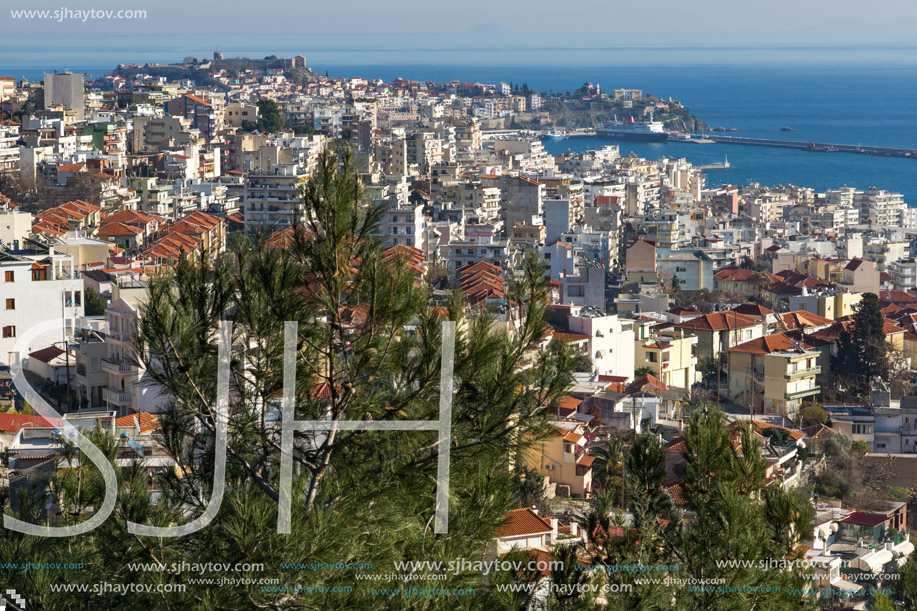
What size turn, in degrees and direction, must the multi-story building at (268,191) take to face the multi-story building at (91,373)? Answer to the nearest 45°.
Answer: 0° — it already faces it

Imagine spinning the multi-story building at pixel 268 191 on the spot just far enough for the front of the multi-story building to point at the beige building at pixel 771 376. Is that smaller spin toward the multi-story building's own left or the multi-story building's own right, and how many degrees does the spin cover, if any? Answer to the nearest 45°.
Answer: approximately 45° to the multi-story building's own left

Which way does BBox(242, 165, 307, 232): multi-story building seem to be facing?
toward the camera

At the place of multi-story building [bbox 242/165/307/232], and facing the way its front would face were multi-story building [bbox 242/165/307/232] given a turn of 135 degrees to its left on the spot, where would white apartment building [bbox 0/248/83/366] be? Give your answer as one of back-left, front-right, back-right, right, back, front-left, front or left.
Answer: back-right

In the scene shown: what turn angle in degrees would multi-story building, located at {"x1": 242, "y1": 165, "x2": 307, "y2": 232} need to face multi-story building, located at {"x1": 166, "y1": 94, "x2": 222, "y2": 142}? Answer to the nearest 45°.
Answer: approximately 180°

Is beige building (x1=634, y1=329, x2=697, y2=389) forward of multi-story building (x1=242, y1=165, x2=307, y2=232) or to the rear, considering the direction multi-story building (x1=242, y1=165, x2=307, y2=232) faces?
forward

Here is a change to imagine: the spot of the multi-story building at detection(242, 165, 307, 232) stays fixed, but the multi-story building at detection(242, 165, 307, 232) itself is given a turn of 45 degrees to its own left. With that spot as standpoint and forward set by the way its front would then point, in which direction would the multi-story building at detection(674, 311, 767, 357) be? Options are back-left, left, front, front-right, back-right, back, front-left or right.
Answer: front

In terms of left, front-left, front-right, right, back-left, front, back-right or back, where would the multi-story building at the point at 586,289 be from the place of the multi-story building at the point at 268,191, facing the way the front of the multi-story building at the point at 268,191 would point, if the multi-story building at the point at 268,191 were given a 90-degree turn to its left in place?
front-right

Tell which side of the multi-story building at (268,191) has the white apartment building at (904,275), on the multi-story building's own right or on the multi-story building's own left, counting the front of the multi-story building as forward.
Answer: on the multi-story building's own left

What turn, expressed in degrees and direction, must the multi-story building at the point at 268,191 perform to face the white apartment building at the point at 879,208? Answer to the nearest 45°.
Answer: approximately 135° to its left

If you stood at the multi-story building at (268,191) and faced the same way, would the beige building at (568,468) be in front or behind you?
in front

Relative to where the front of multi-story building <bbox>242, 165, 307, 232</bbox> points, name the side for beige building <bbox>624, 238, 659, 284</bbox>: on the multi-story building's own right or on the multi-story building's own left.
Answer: on the multi-story building's own left

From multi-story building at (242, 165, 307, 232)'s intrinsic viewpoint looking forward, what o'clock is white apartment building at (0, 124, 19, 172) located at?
The white apartment building is roughly at 4 o'clock from the multi-story building.

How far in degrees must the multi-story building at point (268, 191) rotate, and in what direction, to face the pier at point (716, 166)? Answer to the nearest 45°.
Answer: approximately 135° to its left

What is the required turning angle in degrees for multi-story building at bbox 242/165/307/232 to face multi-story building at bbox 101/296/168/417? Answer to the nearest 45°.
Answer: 0° — it already faces it

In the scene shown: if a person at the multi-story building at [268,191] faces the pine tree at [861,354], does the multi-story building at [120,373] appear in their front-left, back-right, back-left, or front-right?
front-right
